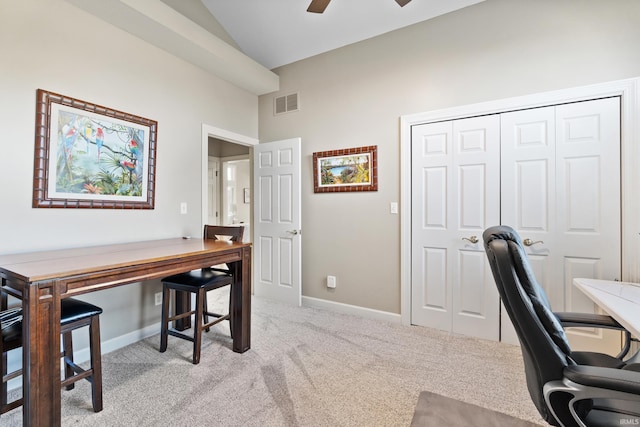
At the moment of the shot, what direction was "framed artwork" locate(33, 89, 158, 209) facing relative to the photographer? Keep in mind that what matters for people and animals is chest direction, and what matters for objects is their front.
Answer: facing the viewer and to the right of the viewer

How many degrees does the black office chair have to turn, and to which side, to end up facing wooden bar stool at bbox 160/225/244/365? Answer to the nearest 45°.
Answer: approximately 180°

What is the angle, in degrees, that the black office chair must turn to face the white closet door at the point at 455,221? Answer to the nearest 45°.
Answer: approximately 135° to its left

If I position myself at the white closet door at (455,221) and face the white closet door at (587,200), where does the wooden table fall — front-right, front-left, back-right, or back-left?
back-right

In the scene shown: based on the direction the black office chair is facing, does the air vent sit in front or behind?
behind

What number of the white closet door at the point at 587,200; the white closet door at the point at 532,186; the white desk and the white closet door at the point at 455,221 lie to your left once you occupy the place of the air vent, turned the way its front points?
4

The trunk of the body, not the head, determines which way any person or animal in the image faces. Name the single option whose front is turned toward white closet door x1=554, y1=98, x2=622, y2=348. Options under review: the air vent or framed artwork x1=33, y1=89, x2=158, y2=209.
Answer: the framed artwork

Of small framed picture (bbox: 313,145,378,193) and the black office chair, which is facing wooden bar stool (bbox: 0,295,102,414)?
the small framed picture

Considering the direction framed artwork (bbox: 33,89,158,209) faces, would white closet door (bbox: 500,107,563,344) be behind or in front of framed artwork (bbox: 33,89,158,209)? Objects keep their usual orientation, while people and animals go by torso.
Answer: in front

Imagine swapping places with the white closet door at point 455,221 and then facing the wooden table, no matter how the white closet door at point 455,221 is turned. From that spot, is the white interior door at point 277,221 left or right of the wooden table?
right

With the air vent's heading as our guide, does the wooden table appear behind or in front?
in front

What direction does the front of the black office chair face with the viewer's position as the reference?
facing to the right of the viewer

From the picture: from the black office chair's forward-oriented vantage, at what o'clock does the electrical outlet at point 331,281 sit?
The electrical outlet is roughly at 7 o'clock from the black office chair.

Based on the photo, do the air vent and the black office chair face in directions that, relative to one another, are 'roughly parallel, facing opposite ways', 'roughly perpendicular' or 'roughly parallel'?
roughly perpendicular

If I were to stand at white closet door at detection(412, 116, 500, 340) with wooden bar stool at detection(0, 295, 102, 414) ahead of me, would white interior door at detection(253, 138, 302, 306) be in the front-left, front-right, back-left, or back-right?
front-right

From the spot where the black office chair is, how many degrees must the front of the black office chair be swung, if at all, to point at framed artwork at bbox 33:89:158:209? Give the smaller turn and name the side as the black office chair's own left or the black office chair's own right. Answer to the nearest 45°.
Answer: approximately 180°

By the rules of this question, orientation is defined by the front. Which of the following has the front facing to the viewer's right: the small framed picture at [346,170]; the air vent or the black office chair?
the black office chair

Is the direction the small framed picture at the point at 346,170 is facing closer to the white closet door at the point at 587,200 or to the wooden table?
the wooden table

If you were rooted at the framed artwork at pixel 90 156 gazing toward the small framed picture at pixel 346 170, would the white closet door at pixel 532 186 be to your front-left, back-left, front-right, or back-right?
front-right

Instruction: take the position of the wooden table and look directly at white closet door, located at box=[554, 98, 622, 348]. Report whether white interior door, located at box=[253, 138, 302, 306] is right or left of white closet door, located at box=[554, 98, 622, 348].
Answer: left

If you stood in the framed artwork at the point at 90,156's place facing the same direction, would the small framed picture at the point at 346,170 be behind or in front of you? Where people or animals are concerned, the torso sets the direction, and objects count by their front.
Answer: in front

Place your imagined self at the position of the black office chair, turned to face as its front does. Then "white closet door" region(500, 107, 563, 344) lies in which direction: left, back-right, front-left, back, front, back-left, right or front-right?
left

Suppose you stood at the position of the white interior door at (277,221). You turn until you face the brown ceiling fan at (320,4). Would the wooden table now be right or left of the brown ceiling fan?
right

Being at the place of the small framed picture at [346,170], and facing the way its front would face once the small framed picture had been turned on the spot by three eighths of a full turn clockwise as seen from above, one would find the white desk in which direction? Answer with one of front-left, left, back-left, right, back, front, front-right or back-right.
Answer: back-right
